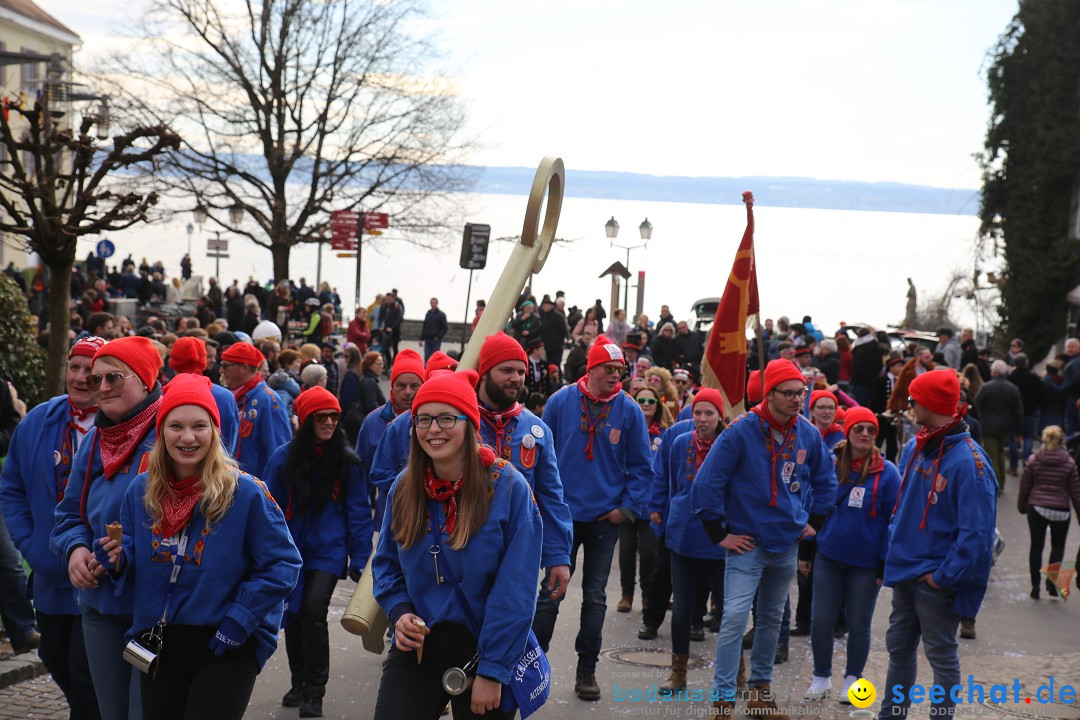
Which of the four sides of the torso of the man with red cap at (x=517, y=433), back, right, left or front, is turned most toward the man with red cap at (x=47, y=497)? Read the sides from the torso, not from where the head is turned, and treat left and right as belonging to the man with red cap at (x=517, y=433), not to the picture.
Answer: right

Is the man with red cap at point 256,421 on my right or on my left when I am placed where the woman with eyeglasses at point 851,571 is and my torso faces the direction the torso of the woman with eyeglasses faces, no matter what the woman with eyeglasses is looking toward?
on my right

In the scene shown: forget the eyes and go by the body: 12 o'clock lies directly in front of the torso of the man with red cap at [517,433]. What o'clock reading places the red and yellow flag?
The red and yellow flag is roughly at 7 o'clock from the man with red cap.

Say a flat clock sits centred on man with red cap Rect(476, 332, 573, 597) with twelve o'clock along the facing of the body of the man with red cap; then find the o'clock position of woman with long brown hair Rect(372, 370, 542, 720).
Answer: The woman with long brown hair is roughly at 12 o'clock from the man with red cap.

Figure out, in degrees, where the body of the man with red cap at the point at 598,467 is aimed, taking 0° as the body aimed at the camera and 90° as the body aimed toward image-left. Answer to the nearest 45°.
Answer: approximately 0°

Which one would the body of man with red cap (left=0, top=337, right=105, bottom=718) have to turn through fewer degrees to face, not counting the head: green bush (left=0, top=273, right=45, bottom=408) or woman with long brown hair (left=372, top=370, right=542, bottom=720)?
the woman with long brown hair

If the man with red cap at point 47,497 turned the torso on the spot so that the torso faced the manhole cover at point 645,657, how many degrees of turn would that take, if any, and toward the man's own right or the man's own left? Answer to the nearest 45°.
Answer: approximately 45° to the man's own left
